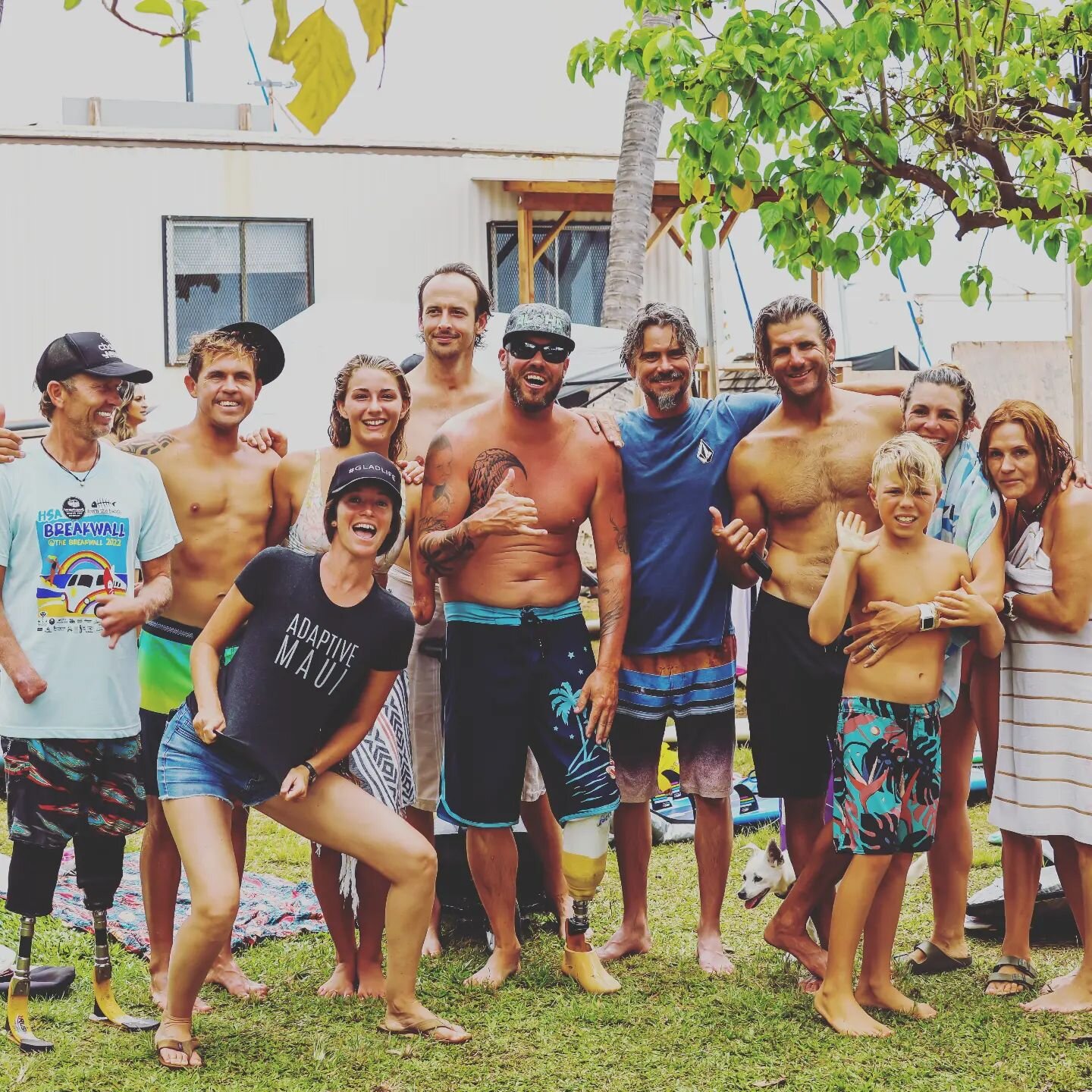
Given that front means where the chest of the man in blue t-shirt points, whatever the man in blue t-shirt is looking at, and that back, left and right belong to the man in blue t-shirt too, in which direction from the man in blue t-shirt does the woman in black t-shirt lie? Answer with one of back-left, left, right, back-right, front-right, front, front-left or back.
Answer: front-right

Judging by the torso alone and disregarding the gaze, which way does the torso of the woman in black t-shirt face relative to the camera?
toward the camera

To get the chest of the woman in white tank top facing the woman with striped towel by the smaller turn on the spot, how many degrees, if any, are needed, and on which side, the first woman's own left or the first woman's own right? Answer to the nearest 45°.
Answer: approximately 90° to the first woman's own left

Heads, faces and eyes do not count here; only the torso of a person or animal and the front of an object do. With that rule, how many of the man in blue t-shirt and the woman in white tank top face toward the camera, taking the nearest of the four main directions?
2

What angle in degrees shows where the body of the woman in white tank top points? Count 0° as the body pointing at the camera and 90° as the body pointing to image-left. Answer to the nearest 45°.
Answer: approximately 0°
